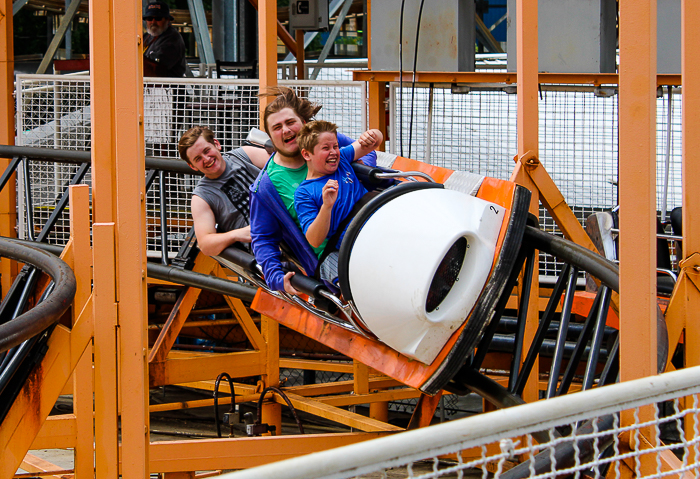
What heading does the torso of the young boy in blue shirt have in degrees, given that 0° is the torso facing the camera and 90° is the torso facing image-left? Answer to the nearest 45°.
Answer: approximately 315°

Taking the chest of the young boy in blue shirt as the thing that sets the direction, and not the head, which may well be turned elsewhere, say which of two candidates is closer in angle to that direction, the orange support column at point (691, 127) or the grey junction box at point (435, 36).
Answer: the orange support column

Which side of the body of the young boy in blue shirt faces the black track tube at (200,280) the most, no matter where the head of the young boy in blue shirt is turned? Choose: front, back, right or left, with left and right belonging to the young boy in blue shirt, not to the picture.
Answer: back

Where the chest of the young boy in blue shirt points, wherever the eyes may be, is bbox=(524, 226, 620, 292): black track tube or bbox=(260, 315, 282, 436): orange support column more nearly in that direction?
the black track tube

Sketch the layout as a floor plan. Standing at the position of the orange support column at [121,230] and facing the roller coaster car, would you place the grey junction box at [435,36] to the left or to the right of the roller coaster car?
left

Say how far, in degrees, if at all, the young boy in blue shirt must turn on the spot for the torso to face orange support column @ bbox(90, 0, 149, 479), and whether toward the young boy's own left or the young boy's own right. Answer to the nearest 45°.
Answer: approximately 90° to the young boy's own right

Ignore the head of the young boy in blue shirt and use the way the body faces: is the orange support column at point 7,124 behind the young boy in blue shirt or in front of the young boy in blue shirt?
behind

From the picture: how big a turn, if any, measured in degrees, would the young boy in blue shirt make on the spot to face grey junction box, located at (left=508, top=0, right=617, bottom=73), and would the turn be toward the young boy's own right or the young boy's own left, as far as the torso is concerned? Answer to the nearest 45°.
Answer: approximately 90° to the young boy's own left

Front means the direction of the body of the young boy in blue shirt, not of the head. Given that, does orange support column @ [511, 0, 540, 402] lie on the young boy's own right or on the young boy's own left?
on the young boy's own left

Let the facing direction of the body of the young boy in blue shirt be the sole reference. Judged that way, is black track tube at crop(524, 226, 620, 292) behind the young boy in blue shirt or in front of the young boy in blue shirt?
in front

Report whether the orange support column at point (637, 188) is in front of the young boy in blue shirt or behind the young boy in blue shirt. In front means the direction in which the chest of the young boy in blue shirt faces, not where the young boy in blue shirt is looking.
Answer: in front
